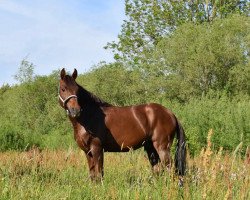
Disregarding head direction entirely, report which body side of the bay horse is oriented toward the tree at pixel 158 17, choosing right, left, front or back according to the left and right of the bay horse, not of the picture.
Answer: right

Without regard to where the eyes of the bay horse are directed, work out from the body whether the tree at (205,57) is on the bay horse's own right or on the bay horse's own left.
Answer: on the bay horse's own right

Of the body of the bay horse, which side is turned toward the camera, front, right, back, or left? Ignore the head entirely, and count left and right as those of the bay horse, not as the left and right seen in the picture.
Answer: left
